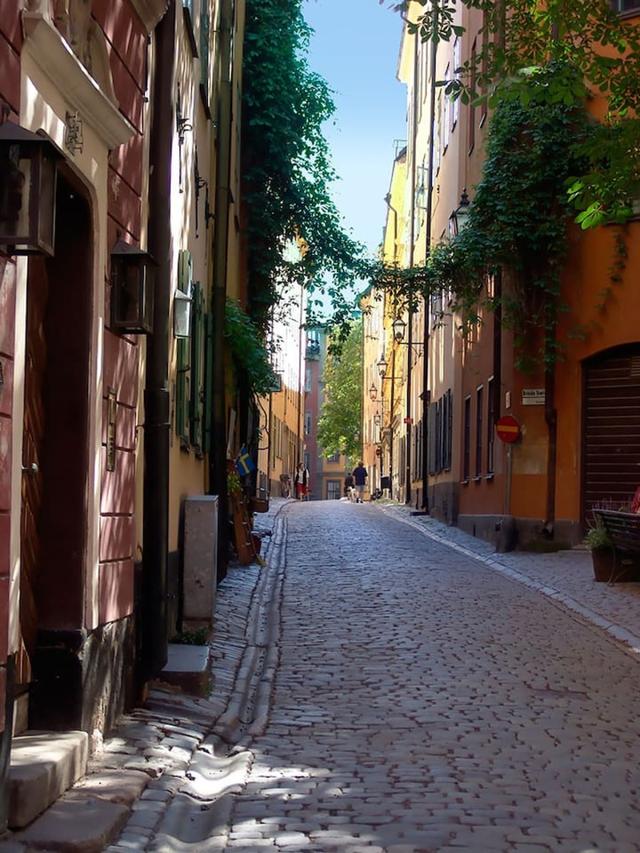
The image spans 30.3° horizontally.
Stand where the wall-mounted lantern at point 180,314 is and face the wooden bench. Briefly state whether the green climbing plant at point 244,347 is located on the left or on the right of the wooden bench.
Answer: left

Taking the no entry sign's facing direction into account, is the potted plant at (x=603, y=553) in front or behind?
in front

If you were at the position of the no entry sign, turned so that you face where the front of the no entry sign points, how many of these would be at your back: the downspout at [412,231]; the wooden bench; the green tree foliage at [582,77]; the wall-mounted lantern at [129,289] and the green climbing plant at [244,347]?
1

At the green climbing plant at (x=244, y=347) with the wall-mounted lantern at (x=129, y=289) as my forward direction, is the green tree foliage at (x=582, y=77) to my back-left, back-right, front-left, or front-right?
front-left

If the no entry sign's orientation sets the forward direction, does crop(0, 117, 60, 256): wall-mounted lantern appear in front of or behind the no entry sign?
in front

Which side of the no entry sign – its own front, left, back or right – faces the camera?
front

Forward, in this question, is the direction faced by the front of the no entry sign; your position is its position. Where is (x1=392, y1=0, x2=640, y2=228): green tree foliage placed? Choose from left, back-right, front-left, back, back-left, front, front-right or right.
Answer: front

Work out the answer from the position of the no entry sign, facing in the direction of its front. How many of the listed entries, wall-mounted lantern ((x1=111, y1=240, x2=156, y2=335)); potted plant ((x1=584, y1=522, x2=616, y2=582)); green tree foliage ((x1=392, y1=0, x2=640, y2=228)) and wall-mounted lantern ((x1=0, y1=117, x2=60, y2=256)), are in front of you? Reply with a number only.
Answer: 4

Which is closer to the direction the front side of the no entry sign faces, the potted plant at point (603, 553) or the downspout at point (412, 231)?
the potted plant

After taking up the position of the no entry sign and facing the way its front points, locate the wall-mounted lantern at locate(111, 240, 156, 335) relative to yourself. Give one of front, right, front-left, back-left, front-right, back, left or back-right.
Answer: front

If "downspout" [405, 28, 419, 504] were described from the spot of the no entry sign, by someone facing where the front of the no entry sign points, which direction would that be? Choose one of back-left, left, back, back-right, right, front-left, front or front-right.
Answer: back

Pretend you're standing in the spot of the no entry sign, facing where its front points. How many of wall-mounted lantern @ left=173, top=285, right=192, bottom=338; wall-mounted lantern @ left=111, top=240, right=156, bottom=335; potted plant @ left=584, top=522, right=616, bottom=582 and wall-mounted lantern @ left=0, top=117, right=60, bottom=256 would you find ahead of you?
4

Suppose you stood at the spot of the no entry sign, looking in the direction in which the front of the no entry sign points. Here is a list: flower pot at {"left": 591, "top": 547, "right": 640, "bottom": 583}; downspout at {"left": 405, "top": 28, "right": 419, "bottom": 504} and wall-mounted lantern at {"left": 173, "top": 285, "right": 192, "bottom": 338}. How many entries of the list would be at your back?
1

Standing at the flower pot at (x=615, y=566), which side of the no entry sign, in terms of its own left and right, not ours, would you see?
front
